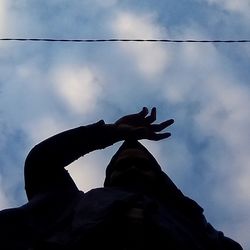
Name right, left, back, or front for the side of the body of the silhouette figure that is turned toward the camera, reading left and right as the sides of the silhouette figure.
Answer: front
